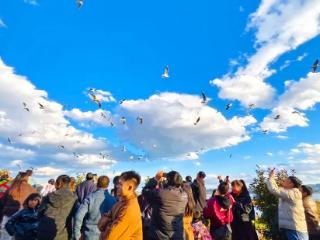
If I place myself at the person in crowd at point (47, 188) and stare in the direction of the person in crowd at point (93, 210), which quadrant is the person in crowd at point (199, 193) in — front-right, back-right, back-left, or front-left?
front-left

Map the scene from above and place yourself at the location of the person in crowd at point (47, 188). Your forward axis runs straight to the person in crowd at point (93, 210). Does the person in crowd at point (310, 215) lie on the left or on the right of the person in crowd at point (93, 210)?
left

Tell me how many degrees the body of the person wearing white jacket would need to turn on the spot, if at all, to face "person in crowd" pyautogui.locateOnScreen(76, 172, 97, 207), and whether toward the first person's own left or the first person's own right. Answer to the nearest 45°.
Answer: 0° — they already face them

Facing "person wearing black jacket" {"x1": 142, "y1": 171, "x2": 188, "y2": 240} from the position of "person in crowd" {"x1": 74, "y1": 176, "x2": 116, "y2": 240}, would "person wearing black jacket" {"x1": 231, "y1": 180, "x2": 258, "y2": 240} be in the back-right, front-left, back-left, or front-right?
front-left

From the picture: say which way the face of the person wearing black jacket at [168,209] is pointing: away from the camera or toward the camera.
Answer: away from the camera

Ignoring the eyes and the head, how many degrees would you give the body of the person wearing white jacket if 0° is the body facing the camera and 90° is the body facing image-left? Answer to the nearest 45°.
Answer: approximately 90°

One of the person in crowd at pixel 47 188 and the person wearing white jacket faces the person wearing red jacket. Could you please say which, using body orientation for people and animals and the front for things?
the person wearing white jacket

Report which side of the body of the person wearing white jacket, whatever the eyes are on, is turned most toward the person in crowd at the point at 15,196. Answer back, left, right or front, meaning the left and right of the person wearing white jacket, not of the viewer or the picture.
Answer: front

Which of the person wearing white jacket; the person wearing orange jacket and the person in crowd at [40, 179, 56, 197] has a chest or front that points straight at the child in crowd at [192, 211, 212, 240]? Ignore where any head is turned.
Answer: the person wearing white jacket
